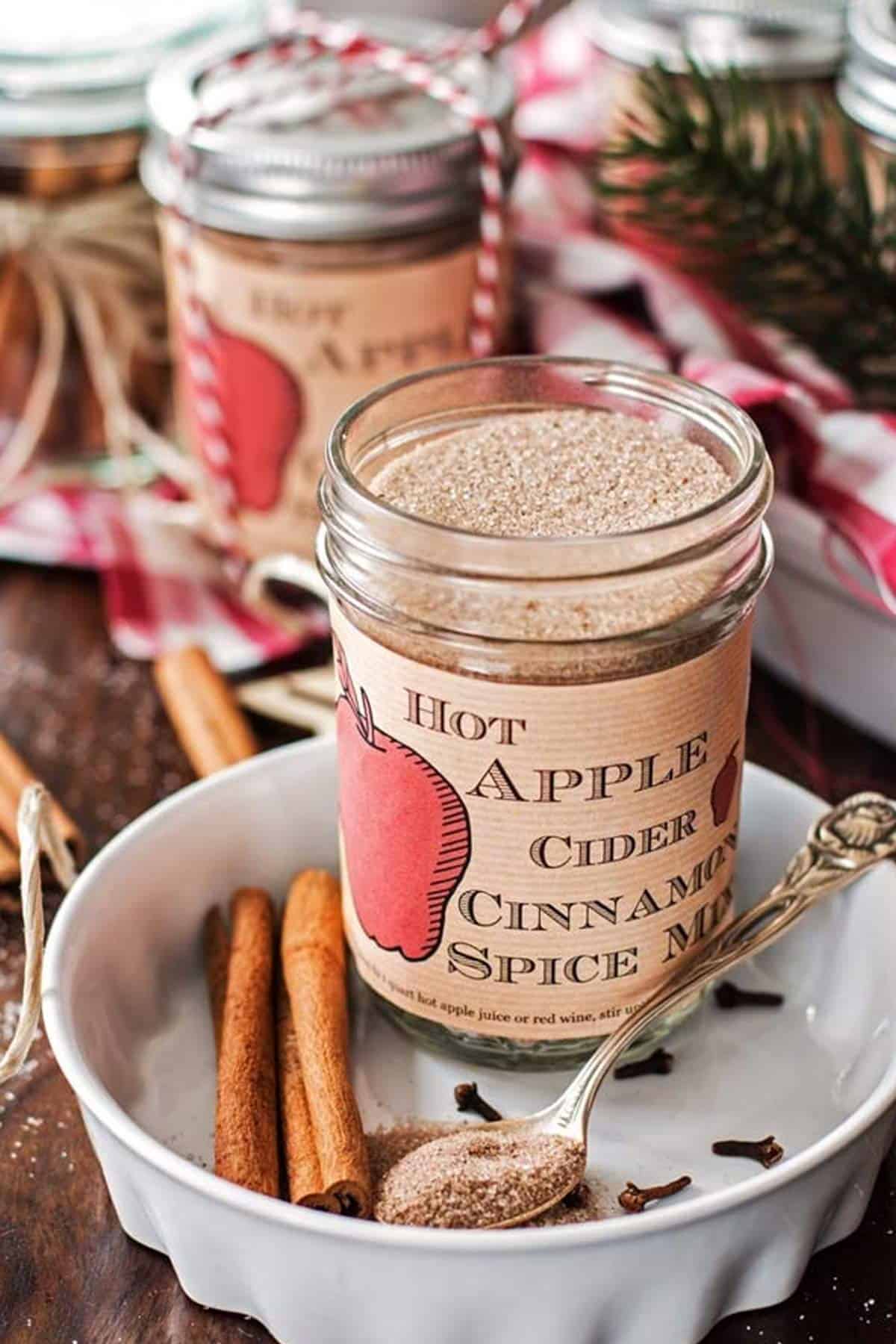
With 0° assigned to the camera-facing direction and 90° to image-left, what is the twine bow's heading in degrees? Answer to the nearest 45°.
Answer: approximately 0°
